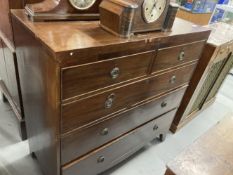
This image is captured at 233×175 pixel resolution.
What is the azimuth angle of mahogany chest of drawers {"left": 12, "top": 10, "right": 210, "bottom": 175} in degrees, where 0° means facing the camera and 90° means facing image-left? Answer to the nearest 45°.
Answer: approximately 315°

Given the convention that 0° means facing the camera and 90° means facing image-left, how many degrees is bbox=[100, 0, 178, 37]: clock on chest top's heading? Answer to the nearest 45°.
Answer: approximately 315°

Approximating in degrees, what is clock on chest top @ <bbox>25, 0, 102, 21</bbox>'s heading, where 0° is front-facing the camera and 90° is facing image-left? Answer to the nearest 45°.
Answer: approximately 0°
